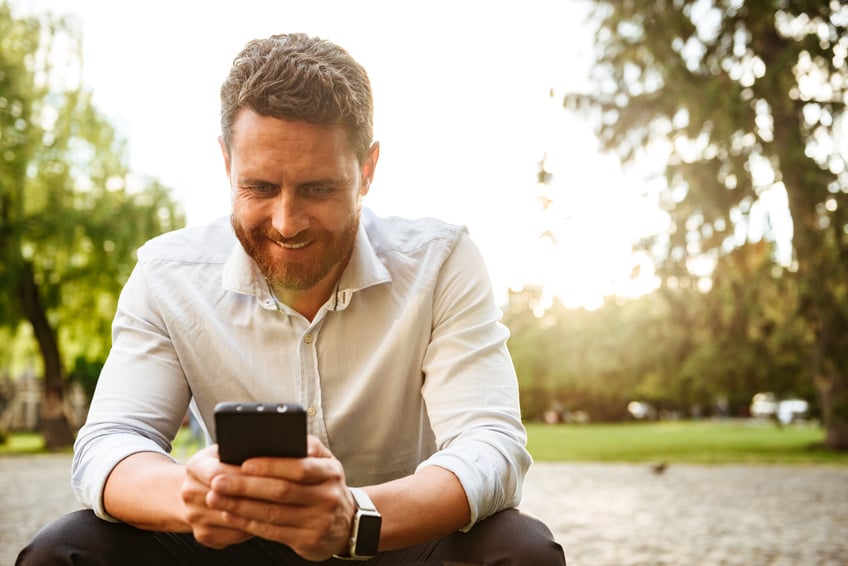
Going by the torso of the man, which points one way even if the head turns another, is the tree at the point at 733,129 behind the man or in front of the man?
behind

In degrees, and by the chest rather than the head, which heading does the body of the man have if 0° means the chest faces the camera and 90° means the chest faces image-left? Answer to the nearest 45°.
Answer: approximately 0°

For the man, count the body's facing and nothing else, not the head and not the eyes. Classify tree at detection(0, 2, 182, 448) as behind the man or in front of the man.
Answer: behind

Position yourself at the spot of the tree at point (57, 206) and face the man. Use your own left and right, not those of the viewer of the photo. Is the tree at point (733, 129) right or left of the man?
left

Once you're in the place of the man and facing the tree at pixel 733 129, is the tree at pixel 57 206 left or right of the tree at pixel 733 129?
left
